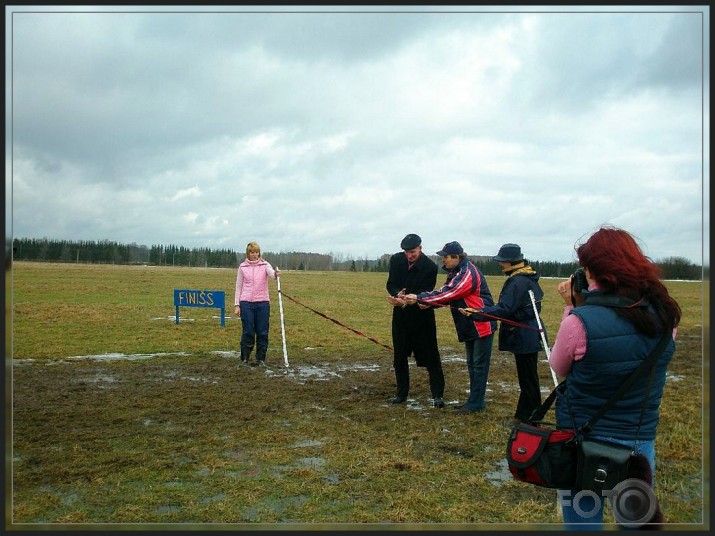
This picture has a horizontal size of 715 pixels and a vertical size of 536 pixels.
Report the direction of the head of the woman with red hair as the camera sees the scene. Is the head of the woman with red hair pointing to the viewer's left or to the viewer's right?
to the viewer's left

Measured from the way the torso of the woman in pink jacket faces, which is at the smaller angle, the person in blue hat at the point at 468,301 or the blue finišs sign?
the person in blue hat

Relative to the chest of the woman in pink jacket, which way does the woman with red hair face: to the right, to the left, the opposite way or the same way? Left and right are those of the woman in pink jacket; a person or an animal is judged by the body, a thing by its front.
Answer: the opposite way

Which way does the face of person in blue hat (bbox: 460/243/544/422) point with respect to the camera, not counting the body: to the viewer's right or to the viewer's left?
to the viewer's left

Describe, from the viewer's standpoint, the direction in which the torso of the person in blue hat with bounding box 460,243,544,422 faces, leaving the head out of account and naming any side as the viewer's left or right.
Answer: facing to the left of the viewer

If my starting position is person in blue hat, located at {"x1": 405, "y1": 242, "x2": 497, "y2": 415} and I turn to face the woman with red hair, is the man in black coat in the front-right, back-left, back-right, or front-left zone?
back-right

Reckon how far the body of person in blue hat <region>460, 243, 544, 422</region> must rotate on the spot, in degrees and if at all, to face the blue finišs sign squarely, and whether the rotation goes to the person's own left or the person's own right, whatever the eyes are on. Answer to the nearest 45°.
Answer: approximately 45° to the person's own right

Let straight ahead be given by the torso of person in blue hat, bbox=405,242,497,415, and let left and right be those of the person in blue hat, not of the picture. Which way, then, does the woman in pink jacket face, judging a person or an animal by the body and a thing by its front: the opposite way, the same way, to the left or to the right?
to the left

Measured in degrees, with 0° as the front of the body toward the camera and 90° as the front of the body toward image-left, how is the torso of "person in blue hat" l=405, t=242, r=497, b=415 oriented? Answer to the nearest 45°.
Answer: approximately 90°

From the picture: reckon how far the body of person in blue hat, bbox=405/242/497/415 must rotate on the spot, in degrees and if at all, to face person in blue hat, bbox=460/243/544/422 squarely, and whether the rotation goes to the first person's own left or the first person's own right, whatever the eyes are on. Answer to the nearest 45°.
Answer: approximately 135° to the first person's own left
